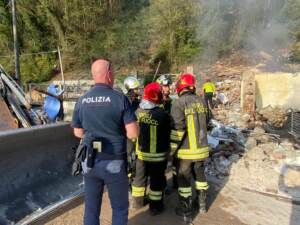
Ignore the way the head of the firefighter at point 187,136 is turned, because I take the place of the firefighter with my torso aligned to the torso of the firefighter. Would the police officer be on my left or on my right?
on my left

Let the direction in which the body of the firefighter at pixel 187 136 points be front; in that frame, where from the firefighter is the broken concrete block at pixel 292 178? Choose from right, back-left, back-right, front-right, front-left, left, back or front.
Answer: right

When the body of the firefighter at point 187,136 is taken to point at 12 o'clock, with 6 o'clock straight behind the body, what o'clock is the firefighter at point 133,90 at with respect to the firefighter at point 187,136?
the firefighter at point 133,90 is roughly at 12 o'clock from the firefighter at point 187,136.

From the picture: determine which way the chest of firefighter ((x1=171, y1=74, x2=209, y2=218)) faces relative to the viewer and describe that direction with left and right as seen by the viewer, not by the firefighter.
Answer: facing away from the viewer and to the left of the viewer

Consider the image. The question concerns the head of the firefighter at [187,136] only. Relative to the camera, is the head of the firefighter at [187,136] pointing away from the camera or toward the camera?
away from the camera

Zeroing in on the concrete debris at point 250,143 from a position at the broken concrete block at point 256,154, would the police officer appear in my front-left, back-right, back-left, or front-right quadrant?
back-left

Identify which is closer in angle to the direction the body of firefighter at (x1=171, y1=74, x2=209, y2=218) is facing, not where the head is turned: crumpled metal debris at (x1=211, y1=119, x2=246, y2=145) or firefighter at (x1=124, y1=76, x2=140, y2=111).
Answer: the firefighter
